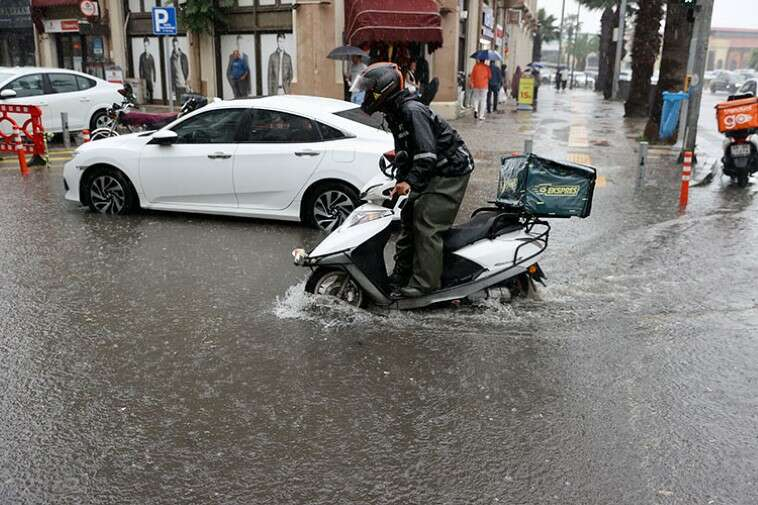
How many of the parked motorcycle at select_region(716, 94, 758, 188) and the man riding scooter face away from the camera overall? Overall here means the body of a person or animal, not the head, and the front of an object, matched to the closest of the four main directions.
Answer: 1

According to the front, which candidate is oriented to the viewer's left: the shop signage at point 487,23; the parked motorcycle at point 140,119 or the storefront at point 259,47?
the parked motorcycle

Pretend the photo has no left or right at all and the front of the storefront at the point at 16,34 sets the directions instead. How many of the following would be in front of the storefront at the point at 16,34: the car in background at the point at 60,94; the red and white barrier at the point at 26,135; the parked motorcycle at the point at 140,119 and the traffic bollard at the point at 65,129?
4

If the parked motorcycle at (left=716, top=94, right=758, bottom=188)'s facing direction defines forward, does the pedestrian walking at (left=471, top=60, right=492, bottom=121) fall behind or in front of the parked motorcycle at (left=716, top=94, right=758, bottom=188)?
in front

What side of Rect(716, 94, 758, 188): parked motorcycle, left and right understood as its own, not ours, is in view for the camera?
back

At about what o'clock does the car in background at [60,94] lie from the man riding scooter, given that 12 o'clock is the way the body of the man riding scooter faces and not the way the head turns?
The car in background is roughly at 2 o'clock from the man riding scooter.

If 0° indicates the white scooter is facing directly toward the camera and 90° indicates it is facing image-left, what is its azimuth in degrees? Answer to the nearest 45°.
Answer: approximately 90°

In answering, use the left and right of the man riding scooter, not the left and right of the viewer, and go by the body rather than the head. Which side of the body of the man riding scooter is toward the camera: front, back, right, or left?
left

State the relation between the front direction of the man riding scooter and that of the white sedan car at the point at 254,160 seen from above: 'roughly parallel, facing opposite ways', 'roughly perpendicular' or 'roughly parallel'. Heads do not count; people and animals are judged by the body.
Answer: roughly parallel

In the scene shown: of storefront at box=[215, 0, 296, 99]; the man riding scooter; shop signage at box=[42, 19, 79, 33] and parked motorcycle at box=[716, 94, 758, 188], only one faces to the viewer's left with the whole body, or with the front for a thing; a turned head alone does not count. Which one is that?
the man riding scooter

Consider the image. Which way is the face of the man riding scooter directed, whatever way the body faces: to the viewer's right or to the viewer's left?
to the viewer's left

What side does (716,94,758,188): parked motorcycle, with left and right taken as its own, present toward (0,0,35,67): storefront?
left

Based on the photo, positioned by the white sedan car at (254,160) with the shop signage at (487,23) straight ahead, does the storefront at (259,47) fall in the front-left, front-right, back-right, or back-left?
front-left

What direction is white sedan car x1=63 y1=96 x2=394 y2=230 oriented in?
to the viewer's left

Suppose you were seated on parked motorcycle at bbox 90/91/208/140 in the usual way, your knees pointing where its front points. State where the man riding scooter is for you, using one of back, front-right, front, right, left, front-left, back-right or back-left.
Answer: left

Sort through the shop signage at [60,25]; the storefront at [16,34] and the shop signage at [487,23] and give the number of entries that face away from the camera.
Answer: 0

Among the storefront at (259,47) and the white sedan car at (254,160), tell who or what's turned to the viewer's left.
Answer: the white sedan car

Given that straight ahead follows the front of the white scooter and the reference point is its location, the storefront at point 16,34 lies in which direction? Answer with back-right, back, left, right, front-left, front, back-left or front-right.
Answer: front-right
